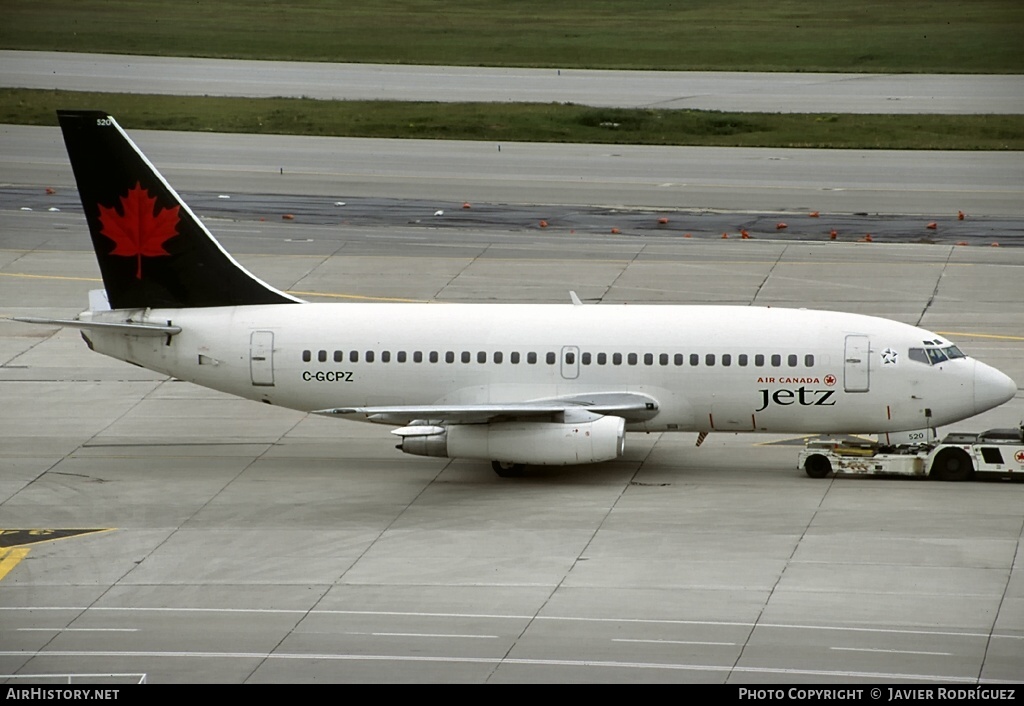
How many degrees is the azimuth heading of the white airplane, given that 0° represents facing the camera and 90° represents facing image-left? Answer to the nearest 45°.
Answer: approximately 270°
